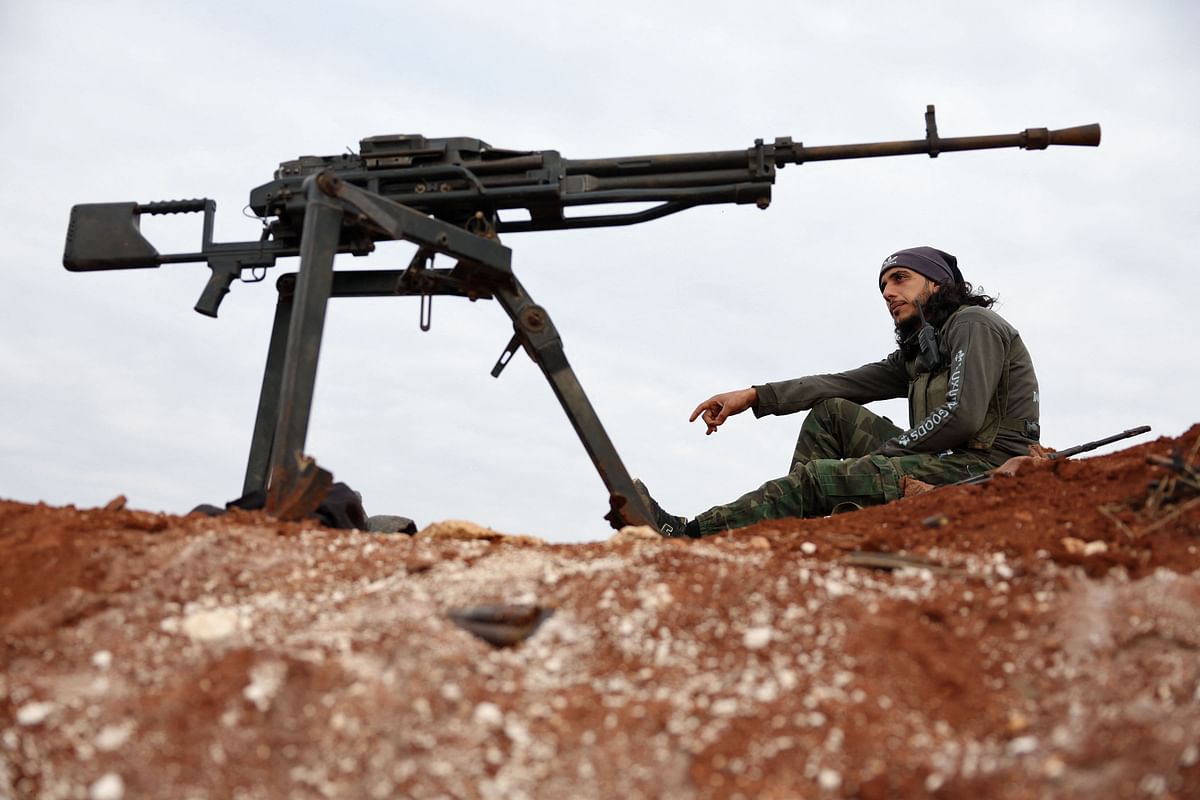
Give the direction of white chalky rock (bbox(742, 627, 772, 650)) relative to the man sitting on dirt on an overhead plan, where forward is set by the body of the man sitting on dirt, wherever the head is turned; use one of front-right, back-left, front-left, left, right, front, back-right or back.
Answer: left

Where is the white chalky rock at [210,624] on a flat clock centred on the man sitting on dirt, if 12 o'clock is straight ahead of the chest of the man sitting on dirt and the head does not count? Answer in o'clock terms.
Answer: The white chalky rock is roughly at 10 o'clock from the man sitting on dirt.

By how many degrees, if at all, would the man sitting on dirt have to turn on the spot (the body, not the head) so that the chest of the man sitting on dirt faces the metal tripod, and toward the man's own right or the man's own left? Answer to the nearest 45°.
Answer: approximately 45° to the man's own left

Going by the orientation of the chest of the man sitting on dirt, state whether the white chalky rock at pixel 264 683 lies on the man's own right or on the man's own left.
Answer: on the man's own left

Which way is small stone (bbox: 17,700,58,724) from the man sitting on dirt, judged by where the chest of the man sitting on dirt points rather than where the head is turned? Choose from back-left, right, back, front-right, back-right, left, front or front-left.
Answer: front-left

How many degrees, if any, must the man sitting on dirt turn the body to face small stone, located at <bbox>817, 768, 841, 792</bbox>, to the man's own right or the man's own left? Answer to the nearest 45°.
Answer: approximately 90° to the man's own left

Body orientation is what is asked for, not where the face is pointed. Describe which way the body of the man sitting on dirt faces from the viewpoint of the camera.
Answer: to the viewer's left

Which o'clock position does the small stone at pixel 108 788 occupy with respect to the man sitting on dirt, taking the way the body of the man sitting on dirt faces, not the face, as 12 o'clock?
The small stone is roughly at 10 o'clock from the man sitting on dirt.

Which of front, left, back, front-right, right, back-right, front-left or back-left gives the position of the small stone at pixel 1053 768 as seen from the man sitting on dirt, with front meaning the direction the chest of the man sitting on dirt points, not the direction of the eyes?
left

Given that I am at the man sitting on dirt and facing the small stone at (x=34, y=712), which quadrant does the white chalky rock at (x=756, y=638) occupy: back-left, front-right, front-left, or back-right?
front-left

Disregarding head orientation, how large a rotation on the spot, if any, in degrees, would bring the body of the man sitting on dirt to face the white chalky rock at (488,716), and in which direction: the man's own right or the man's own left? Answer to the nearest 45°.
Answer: approximately 90° to the man's own left

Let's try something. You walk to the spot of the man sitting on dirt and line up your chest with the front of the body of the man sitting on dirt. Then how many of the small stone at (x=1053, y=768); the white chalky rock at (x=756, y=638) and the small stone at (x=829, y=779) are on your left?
3
